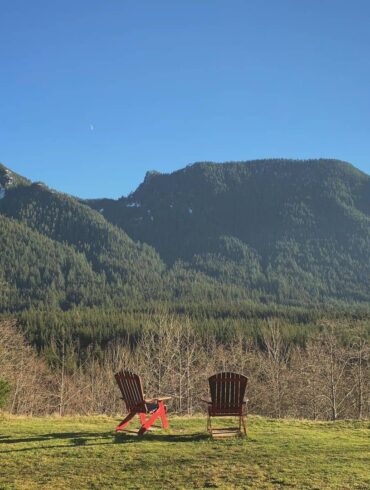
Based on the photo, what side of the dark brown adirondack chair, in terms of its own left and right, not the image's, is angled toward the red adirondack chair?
left

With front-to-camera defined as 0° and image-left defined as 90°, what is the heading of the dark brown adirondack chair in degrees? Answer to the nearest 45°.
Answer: approximately 180°

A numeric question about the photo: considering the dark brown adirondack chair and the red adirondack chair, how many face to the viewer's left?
0

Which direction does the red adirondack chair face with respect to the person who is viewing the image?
facing away from the viewer and to the right of the viewer

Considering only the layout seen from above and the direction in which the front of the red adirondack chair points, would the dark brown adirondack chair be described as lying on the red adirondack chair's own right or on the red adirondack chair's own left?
on the red adirondack chair's own right
